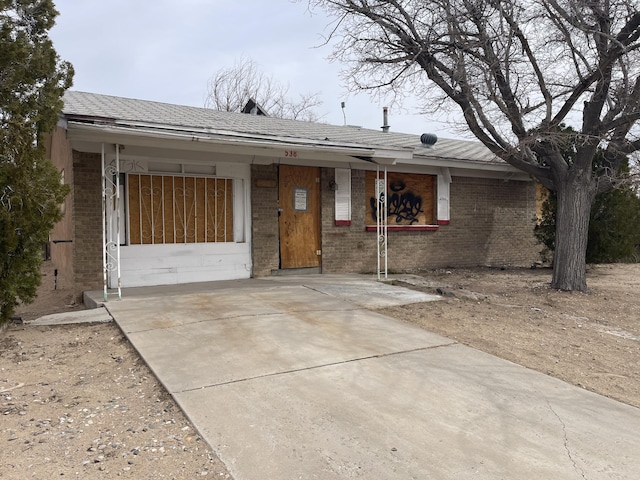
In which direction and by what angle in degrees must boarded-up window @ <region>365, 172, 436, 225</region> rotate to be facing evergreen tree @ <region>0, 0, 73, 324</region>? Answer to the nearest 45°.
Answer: approximately 45° to its right

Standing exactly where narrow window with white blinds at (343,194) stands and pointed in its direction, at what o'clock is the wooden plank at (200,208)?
The wooden plank is roughly at 2 o'clock from the narrow window with white blinds.

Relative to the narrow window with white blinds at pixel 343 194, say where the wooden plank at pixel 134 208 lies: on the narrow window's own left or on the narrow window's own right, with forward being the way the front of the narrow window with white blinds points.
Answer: on the narrow window's own right

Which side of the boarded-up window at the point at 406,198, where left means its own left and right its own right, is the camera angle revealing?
front

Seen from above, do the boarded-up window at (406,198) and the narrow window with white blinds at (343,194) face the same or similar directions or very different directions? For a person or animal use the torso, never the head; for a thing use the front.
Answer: same or similar directions

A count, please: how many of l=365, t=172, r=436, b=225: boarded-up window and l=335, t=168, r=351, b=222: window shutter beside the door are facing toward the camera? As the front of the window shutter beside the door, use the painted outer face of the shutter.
2

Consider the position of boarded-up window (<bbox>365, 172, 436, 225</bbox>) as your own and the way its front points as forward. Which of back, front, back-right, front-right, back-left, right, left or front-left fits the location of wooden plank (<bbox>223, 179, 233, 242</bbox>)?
front-right

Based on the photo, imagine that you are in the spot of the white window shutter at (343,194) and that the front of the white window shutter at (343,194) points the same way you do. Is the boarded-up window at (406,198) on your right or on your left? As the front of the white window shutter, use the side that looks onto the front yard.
on your left

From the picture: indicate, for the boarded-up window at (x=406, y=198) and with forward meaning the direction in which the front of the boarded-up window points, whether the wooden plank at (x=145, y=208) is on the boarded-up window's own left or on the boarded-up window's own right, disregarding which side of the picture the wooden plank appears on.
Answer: on the boarded-up window's own right
